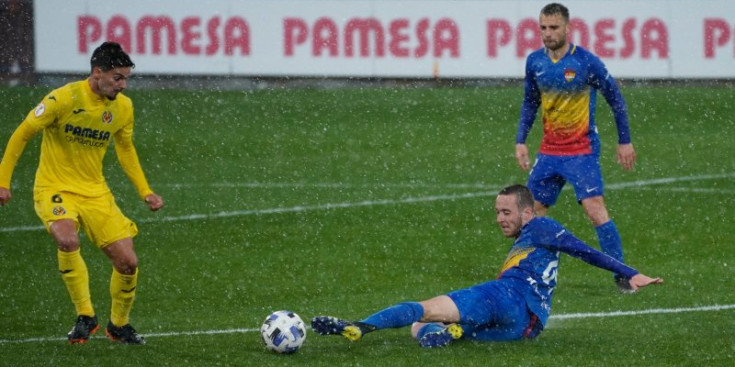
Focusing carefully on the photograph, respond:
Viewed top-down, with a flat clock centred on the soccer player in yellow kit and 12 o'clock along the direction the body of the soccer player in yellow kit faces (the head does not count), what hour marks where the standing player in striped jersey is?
The standing player in striped jersey is roughly at 10 o'clock from the soccer player in yellow kit.

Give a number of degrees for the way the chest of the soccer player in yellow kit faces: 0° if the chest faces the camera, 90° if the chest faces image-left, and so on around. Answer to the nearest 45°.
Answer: approximately 315°

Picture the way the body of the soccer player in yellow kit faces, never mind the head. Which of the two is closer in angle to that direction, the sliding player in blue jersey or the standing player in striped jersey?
the sliding player in blue jersey

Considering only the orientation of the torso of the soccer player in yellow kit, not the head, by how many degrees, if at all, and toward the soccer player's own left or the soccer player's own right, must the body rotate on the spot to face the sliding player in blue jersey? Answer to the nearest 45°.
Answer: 0° — they already face them

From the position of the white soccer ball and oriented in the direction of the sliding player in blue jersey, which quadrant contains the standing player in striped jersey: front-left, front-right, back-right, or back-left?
front-left

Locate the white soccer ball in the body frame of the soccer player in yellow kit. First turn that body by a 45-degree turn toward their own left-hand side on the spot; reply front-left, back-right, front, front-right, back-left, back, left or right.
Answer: front-right
